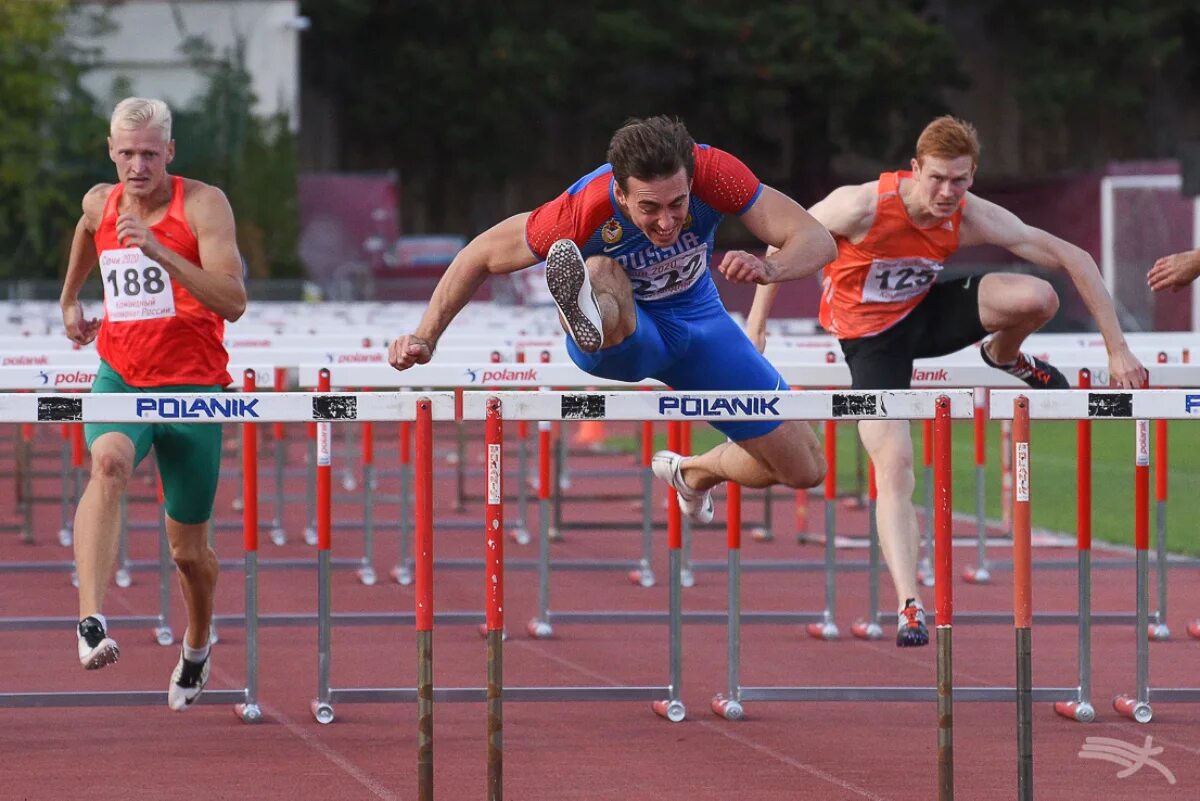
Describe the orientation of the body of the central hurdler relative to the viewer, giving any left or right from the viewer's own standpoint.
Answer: facing the viewer

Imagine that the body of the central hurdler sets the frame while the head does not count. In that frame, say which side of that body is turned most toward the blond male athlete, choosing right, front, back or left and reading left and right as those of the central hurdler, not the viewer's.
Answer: right

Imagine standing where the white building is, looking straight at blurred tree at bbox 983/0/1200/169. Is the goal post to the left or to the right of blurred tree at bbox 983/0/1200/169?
right

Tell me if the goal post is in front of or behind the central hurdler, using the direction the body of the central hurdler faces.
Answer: behind

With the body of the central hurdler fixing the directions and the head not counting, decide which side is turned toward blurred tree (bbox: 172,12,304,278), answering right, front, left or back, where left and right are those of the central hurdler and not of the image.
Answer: back

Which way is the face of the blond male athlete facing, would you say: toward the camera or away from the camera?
toward the camera

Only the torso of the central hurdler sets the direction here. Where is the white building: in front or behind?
behind

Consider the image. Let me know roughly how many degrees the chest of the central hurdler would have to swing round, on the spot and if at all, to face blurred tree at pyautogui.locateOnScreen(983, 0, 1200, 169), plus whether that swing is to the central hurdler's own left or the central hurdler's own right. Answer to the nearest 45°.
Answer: approximately 180°
